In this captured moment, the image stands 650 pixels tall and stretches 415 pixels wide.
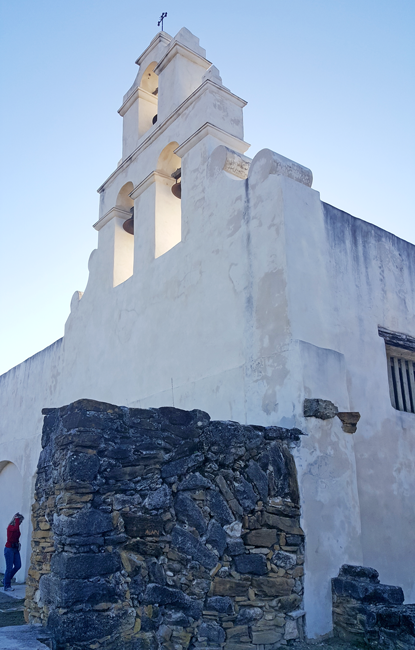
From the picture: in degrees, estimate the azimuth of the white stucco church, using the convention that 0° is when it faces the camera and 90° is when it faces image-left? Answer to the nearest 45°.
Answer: approximately 45°
